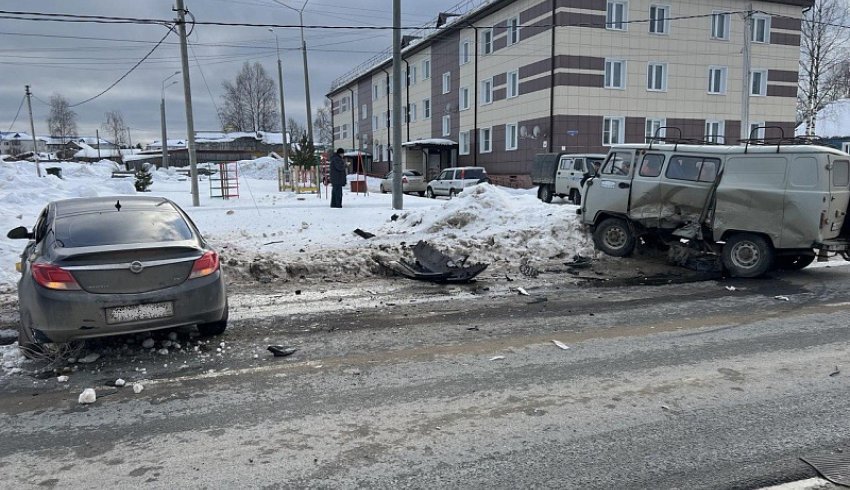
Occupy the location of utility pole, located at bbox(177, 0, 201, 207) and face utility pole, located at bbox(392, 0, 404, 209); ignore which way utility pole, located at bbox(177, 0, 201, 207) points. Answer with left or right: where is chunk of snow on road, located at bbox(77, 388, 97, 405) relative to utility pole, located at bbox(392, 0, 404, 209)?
right

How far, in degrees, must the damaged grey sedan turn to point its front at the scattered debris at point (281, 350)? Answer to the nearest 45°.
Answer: approximately 90° to its right

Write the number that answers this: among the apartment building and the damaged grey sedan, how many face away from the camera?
1

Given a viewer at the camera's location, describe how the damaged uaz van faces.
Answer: facing away from the viewer and to the left of the viewer

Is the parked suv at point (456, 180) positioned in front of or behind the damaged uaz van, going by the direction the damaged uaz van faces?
in front

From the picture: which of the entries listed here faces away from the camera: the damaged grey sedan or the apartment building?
the damaged grey sedan

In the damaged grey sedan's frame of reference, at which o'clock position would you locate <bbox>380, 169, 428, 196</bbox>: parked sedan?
The parked sedan is roughly at 1 o'clock from the damaged grey sedan.

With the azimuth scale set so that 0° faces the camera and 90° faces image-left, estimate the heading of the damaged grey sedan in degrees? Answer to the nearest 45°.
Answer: approximately 180°

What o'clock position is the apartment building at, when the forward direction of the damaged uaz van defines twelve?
The apartment building is roughly at 1 o'clock from the damaged uaz van.

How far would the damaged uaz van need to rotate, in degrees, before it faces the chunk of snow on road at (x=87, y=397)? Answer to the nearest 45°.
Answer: approximately 90° to its left
